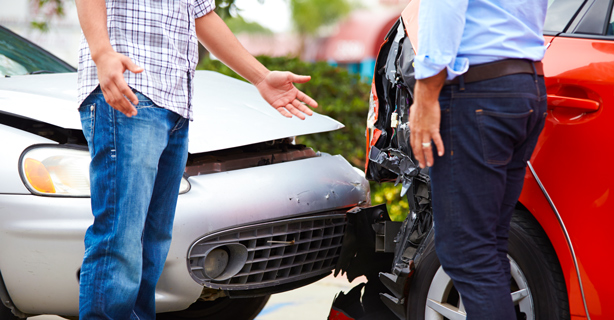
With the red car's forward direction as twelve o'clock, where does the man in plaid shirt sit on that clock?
The man in plaid shirt is roughly at 5 o'clock from the red car.

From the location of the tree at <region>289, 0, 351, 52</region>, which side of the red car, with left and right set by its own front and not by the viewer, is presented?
left

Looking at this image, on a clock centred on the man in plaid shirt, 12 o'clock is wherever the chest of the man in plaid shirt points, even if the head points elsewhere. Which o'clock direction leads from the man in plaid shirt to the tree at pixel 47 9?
The tree is roughly at 7 o'clock from the man in plaid shirt.

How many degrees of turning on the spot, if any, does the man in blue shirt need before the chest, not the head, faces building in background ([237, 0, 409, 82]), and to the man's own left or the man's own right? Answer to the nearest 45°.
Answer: approximately 45° to the man's own right

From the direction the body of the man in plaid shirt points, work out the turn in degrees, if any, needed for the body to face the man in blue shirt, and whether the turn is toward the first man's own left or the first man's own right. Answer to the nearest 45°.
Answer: approximately 45° to the first man's own left

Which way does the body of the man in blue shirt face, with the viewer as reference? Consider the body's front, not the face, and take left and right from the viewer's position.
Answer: facing away from the viewer and to the left of the viewer

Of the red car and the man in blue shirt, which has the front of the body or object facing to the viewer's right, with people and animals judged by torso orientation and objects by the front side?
the red car

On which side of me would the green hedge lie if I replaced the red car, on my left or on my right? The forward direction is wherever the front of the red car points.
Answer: on my left

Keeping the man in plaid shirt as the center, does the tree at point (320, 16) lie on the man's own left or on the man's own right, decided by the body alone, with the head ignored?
on the man's own left

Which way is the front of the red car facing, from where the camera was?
facing to the right of the viewer

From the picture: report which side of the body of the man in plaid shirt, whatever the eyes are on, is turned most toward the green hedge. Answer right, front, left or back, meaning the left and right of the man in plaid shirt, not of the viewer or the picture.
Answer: left

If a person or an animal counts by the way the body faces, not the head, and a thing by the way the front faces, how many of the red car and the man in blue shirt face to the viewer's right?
1
